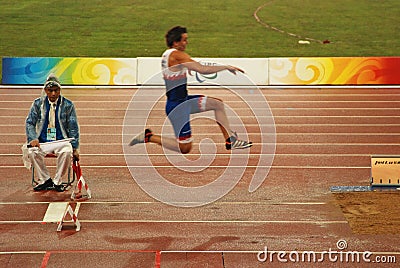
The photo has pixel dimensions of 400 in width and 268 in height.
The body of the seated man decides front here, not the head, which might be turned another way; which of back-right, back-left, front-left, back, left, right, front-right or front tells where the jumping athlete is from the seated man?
front-left

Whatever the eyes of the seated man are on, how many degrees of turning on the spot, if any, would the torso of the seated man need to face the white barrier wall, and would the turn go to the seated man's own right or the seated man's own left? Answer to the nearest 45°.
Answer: approximately 135° to the seated man's own left

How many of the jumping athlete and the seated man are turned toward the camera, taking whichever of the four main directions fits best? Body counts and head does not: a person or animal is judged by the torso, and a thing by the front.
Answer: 1

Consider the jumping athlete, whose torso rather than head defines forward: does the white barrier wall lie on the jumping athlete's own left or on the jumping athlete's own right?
on the jumping athlete's own left

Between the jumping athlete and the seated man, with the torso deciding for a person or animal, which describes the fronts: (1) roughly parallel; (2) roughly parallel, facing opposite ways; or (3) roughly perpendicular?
roughly perpendicular

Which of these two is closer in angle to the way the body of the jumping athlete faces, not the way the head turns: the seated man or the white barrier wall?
the white barrier wall

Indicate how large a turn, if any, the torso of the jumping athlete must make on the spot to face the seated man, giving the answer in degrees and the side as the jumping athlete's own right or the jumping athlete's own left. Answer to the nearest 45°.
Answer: approximately 135° to the jumping athlete's own left

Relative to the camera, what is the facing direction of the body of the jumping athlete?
to the viewer's right

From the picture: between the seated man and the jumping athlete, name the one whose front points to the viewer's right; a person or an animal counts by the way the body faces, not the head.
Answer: the jumping athlete

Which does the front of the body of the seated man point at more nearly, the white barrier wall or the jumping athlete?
the jumping athlete
